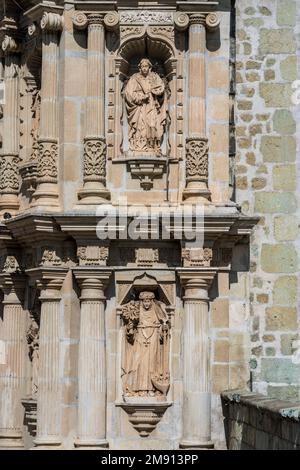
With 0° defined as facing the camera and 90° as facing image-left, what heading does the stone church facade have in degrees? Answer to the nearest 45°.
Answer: approximately 0°

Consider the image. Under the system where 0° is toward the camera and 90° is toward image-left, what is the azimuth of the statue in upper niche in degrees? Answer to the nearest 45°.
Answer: approximately 0°

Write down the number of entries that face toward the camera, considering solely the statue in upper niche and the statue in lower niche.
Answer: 2
